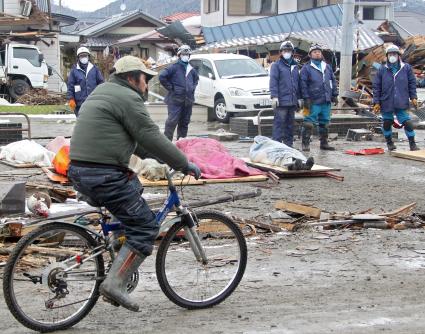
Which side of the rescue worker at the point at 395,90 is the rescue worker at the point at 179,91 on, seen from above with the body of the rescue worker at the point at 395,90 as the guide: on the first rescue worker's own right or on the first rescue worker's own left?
on the first rescue worker's own right

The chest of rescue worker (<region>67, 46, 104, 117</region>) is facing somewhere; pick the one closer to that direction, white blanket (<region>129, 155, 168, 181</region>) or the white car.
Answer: the white blanket

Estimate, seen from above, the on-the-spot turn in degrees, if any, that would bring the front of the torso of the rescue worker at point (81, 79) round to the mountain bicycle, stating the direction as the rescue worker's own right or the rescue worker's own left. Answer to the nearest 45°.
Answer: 0° — they already face it

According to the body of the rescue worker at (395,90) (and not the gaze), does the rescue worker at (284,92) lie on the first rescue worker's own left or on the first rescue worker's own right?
on the first rescue worker's own right

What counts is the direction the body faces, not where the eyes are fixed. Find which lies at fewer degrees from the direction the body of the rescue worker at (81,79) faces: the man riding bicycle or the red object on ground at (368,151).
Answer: the man riding bicycle

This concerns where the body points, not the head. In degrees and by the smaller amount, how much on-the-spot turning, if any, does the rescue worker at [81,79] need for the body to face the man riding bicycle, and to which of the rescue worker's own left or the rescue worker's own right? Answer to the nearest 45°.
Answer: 0° — they already face them
